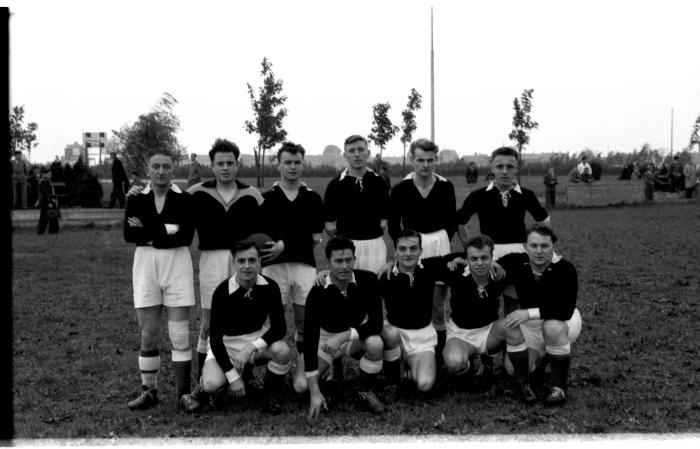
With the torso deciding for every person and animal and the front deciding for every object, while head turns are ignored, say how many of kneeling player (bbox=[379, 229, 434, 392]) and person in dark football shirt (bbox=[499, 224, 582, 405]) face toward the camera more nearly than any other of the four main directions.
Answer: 2

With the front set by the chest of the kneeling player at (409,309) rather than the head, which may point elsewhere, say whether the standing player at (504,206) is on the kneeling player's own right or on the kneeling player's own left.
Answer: on the kneeling player's own left

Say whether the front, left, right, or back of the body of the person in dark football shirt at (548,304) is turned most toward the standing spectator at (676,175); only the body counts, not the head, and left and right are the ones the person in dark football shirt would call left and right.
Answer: back

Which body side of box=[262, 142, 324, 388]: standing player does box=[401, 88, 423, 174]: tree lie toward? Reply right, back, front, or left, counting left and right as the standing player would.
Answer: back

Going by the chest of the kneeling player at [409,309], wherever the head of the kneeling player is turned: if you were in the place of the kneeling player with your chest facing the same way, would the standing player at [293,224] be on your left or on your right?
on your right

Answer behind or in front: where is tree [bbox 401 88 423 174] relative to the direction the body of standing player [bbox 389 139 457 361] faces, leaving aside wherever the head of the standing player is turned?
behind

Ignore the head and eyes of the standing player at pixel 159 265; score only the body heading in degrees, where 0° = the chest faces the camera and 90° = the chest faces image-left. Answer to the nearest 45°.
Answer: approximately 0°
